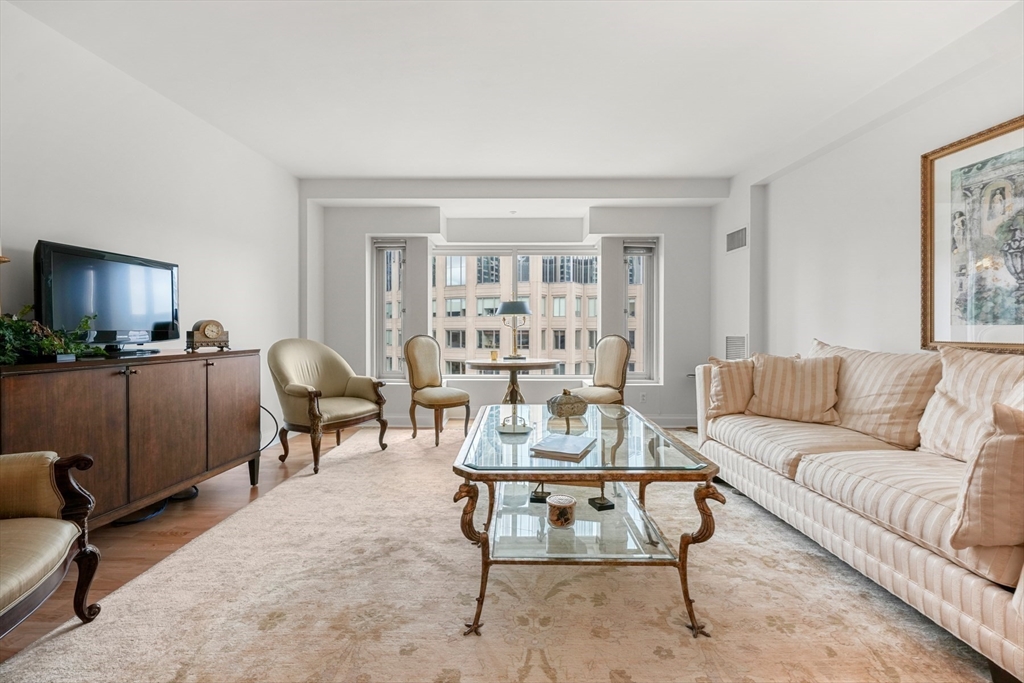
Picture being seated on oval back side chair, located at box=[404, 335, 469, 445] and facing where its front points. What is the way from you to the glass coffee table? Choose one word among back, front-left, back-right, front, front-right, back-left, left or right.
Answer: front-right

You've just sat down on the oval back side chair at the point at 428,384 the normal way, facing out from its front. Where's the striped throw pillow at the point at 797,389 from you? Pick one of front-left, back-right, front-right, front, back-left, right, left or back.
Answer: front

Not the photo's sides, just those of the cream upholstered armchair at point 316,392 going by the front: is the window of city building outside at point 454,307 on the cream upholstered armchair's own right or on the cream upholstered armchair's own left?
on the cream upholstered armchair's own left

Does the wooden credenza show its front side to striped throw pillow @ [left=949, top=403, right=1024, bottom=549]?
yes

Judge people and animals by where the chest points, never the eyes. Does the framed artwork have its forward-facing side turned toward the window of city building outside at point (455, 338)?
no

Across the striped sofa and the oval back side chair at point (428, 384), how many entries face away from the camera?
0

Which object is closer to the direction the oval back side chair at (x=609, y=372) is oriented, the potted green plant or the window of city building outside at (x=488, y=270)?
the potted green plant

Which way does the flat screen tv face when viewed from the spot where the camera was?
facing the viewer and to the right of the viewer

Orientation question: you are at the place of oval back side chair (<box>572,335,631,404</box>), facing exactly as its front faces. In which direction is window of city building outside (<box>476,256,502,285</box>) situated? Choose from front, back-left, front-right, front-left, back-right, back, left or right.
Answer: right

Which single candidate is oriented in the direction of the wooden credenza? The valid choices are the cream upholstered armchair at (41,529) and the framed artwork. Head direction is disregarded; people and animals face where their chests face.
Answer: the framed artwork

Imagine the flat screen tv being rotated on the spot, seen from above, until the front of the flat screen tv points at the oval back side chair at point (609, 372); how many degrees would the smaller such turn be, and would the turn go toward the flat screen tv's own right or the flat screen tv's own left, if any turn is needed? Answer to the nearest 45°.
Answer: approximately 45° to the flat screen tv's own left

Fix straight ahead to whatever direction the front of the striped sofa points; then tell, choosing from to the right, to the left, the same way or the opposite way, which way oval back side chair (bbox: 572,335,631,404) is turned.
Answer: the same way

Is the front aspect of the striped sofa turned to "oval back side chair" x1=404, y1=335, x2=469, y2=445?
no

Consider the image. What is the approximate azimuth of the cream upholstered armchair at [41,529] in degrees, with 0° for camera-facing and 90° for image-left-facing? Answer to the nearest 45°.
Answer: approximately 315°

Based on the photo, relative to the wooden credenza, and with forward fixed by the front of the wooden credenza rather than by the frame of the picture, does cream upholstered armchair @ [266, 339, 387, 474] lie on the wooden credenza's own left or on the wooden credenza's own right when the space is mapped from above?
on the wooden credenza's own left

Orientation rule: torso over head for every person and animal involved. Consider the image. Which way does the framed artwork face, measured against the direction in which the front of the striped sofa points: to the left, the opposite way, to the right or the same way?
the same way

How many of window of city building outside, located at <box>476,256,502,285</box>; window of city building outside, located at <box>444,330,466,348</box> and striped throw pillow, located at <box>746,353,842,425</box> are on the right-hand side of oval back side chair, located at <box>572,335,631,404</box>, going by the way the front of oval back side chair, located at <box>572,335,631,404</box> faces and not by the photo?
2

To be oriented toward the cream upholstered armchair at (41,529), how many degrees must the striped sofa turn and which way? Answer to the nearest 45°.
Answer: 0° — it already faces it

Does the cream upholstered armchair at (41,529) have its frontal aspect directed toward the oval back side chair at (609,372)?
no
